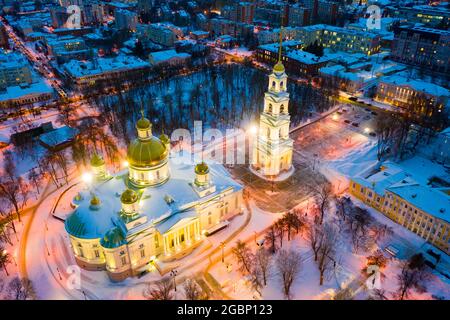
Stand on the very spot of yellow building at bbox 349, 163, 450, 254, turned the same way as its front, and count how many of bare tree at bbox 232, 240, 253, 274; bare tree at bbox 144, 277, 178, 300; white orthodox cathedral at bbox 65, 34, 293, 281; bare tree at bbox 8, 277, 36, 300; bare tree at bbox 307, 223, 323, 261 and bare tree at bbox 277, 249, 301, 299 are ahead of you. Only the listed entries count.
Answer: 6

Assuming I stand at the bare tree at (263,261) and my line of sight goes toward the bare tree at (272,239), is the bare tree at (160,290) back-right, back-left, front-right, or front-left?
back-left

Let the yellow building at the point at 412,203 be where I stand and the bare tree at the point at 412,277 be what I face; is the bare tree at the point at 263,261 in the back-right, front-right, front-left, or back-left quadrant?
front-right

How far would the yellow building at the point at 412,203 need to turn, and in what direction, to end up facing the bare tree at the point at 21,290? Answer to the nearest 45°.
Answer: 0° — it already faces it

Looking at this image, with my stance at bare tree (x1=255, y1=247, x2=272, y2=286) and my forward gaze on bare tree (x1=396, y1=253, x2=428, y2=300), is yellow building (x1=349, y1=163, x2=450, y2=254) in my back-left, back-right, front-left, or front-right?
front-left

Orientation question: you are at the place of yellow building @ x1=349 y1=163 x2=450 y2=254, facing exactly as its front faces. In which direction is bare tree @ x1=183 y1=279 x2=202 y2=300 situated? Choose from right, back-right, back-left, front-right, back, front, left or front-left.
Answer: front

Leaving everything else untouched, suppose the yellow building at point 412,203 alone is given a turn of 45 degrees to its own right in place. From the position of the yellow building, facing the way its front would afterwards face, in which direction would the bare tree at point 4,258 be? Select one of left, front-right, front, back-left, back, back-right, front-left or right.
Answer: front-left

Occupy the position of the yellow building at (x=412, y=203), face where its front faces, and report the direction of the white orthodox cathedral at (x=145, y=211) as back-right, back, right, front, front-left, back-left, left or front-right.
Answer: front

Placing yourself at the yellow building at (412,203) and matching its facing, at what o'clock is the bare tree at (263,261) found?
The bare tree is roughly at 12 o'clock from the yellow building.

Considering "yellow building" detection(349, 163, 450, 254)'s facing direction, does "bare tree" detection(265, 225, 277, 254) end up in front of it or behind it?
in front

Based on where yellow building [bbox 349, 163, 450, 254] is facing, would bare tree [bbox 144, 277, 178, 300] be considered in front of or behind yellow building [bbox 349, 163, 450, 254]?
in front

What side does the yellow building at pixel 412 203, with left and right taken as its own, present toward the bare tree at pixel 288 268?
front

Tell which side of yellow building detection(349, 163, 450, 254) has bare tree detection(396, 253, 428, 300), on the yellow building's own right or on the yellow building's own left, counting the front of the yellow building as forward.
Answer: on the yellow building's own left

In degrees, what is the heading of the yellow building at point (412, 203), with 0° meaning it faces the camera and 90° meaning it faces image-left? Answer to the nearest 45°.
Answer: approximately 45°

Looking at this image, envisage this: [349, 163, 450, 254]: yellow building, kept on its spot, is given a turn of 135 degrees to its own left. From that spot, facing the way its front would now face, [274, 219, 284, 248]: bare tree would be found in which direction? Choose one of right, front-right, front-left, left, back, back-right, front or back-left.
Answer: back-right

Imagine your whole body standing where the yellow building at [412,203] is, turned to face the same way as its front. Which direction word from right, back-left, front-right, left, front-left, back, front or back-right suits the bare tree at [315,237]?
front

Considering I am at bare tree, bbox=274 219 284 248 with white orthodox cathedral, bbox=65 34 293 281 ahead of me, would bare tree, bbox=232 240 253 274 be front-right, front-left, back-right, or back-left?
front-left
